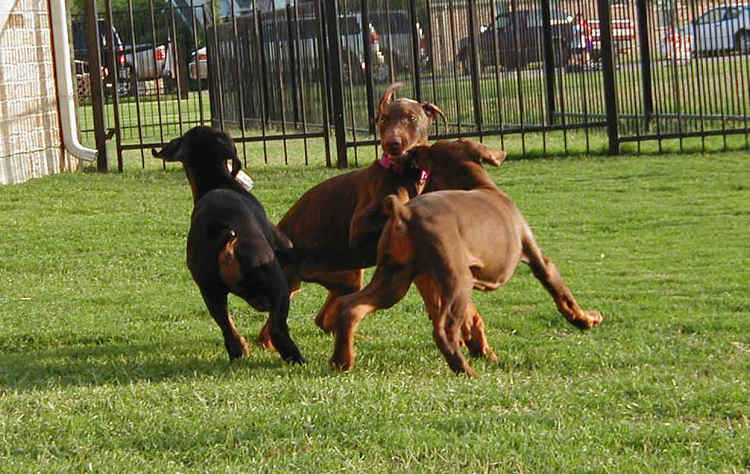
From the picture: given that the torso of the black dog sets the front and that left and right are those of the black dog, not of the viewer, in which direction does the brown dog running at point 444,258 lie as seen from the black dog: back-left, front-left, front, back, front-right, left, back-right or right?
back-right

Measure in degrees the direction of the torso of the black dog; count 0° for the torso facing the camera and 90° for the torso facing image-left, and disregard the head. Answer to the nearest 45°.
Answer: approximately 180°

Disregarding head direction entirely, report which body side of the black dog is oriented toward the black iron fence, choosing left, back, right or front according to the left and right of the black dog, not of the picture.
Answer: front

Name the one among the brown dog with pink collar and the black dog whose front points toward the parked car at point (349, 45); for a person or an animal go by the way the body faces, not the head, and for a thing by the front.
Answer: the black dog

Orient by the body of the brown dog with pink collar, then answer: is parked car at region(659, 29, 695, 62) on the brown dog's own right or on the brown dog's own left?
on the brown dog's own left

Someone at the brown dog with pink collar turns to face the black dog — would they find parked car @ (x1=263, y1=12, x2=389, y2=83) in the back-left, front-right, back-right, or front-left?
back-right

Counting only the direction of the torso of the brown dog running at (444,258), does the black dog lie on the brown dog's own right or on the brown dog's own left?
on the brown dog's own left
